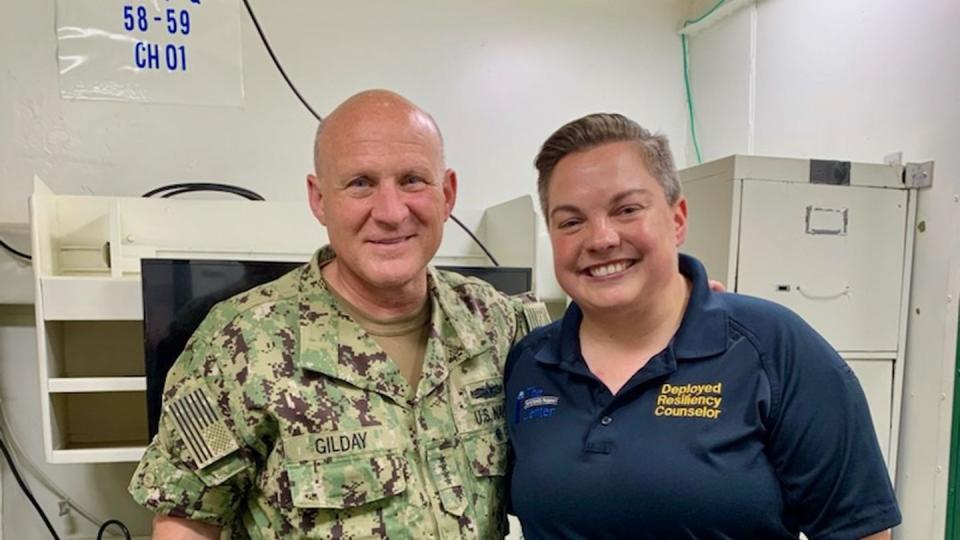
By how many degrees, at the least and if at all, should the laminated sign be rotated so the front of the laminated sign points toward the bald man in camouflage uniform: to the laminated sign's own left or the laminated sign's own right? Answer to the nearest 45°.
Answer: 0° — it already faces them

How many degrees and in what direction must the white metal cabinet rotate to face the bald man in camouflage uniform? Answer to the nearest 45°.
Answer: approximately 45° to its right

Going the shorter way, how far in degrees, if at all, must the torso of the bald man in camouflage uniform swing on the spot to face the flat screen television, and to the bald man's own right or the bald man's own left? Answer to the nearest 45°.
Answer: approximately 180°

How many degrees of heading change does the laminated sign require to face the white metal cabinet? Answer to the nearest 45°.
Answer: approximately 45° to its left

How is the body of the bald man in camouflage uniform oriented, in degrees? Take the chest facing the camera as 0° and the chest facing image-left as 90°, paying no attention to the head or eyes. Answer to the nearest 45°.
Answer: approximately 315°

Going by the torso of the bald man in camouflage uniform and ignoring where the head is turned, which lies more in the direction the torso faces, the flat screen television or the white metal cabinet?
the white metal cabinet

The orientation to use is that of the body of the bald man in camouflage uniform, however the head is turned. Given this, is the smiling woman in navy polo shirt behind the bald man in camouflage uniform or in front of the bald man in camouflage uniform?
in front

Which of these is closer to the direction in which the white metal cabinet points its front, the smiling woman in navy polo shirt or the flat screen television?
the smiling woman in navy polo shirt

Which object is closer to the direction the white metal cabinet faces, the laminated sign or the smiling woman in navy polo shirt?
the smiling woman in navy polo shirt
